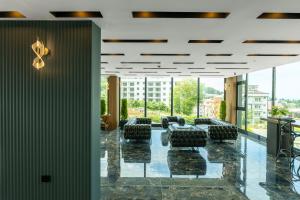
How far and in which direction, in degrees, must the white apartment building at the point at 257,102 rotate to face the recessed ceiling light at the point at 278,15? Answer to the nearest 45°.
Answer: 0° — it already faces it

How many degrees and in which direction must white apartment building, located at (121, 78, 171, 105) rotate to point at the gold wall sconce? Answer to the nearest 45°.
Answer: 0° — it already faces it

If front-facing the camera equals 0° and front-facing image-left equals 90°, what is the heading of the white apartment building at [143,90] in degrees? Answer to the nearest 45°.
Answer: approximately 0°

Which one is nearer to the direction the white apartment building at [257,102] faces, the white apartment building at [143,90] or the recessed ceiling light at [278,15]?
the recessed ceiling light

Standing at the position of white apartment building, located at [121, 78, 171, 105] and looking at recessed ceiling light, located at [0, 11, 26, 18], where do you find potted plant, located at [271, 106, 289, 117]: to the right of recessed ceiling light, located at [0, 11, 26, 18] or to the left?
left

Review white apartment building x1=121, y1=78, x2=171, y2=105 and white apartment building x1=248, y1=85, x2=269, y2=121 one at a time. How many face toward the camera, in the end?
2

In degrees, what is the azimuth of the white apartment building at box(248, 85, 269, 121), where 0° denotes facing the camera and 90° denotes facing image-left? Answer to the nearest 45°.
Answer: approximately 0°
